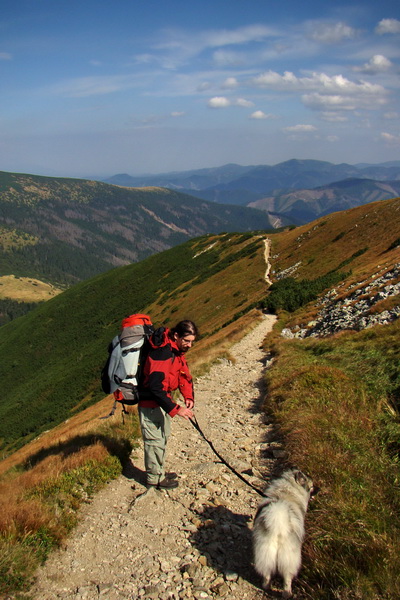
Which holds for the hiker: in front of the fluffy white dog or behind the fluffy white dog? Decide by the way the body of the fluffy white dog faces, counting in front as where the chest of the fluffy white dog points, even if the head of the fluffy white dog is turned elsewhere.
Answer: in front

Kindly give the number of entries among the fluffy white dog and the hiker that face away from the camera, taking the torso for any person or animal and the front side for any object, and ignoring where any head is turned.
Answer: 1

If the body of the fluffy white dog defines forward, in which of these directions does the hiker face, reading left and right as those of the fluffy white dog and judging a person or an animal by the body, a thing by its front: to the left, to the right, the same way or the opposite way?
to the right

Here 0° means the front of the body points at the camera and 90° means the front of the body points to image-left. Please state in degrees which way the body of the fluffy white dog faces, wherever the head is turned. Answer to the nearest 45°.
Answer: approximately 180°

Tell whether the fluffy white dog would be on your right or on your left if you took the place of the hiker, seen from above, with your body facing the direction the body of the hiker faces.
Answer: on your right

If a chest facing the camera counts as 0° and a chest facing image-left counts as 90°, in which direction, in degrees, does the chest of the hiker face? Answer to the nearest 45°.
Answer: approximately 270°
